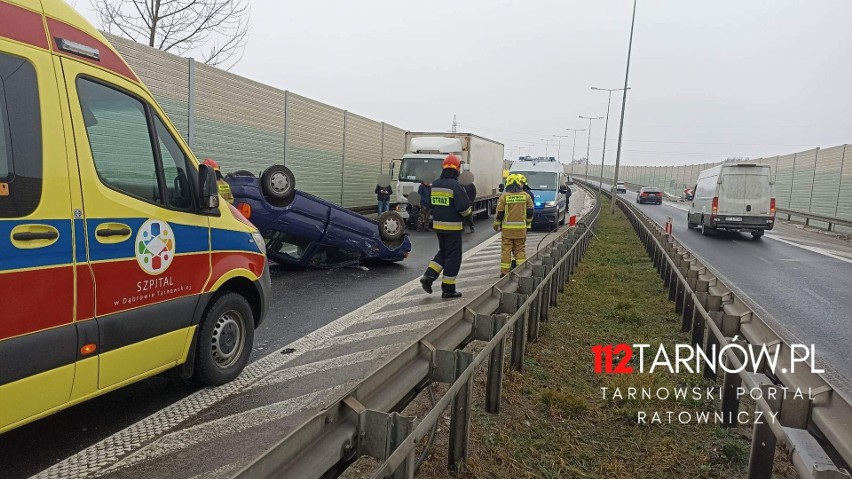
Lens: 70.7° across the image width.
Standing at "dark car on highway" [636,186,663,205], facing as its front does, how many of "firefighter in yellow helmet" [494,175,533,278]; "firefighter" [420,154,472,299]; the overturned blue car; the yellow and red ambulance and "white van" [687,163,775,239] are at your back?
5

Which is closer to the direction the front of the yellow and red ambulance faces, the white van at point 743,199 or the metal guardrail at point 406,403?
the white van

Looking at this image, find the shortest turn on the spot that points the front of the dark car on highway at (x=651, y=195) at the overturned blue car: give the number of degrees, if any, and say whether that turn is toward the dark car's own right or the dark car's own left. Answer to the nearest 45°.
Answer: approximately 180°

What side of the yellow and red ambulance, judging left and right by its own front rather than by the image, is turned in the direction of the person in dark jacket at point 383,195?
front

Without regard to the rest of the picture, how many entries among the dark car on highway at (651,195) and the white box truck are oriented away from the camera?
1

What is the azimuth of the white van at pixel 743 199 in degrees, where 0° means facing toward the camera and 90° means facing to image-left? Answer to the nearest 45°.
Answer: approximately 135°

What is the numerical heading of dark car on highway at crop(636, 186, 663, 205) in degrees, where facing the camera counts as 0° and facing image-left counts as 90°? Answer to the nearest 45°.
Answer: approximately 180°

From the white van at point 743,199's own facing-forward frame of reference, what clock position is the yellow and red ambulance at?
The yellow and red ambulance is roughly at 8 o'clock from the white van.

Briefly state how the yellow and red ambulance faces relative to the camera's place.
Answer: facing away from the viewer and to the right of the viewer

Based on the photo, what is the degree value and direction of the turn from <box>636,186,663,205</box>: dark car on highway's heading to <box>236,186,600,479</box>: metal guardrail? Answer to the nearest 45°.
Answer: approximately 180°

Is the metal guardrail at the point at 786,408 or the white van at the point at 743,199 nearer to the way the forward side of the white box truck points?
the metal guardrail
